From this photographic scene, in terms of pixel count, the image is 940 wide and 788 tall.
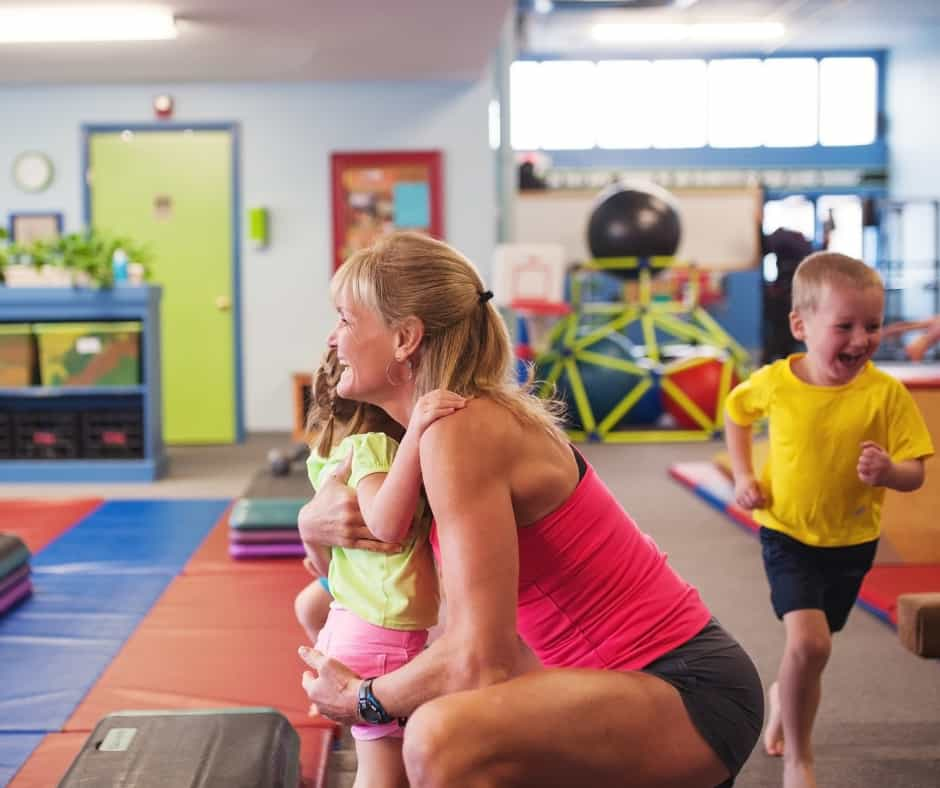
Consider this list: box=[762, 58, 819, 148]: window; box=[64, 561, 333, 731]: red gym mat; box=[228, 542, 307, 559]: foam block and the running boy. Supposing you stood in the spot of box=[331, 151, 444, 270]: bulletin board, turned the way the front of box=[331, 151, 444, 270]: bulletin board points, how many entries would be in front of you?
3

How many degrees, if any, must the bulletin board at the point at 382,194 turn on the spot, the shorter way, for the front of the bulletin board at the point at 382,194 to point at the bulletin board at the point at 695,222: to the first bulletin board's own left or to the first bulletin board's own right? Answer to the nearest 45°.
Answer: approximately 135° to the first bulletin board's own left

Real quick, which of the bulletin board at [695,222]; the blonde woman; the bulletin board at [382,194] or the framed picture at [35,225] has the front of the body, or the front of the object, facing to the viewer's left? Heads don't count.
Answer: the blonde woman

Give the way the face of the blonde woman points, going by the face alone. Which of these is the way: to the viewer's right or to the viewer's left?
to the viewer's left

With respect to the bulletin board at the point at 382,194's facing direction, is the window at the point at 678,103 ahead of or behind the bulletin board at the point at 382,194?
behind

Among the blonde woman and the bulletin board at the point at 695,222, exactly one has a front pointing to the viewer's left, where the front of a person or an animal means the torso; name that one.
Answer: the blonde woman

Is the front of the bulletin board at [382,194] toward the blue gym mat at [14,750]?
yes

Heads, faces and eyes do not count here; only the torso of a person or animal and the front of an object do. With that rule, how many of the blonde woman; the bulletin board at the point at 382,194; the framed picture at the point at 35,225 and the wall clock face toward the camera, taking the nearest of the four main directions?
3

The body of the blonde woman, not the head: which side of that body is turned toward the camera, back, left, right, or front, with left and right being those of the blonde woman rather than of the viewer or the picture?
left

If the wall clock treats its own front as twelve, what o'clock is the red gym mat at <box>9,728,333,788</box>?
The red gym mat is roughly at 12 o'clock from the wall clock.

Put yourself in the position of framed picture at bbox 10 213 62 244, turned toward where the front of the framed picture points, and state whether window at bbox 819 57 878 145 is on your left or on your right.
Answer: on your left

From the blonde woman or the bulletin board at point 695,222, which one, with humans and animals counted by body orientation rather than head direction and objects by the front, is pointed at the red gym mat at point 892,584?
the bulletin board
